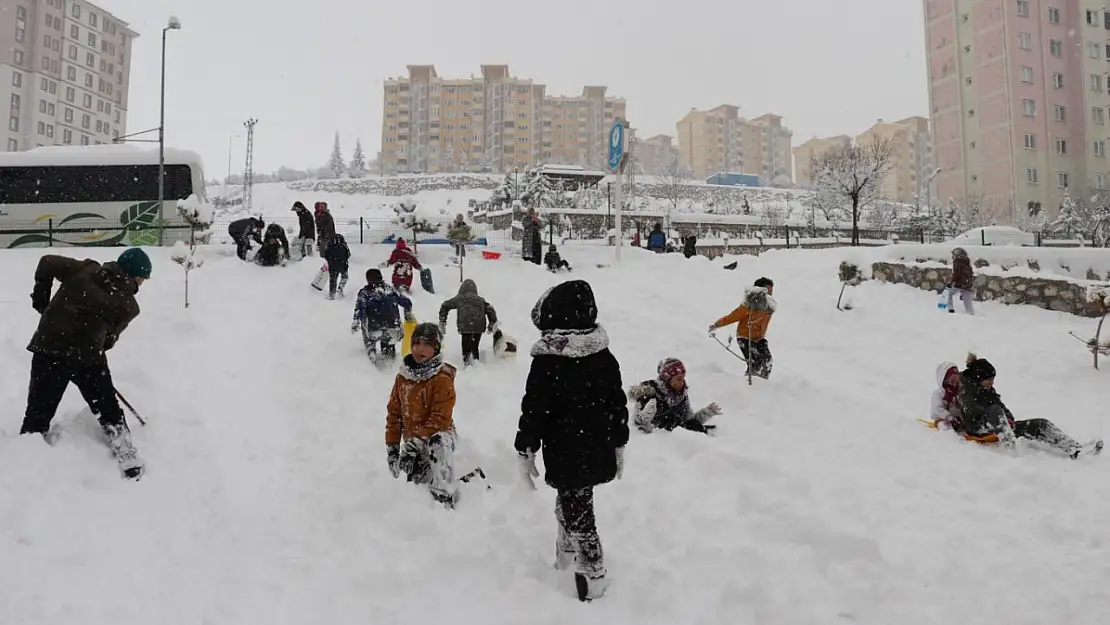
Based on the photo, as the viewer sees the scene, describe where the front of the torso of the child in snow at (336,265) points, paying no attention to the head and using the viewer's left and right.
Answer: facing away from the viewer

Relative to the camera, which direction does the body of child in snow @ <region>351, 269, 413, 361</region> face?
away from the camera

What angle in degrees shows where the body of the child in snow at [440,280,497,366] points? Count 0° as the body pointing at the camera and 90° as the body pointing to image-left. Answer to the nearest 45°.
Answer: approximately 180°

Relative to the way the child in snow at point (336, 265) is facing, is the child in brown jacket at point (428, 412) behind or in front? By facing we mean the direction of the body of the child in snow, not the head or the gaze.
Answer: behind

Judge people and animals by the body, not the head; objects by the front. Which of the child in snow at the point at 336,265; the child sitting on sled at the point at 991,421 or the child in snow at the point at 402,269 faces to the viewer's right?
the child sitting on sled

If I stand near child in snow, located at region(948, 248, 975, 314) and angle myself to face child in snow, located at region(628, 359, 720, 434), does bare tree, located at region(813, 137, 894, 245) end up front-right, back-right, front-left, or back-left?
back-right

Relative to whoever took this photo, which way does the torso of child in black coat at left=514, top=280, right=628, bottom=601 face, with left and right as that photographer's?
facing away from the viewer
